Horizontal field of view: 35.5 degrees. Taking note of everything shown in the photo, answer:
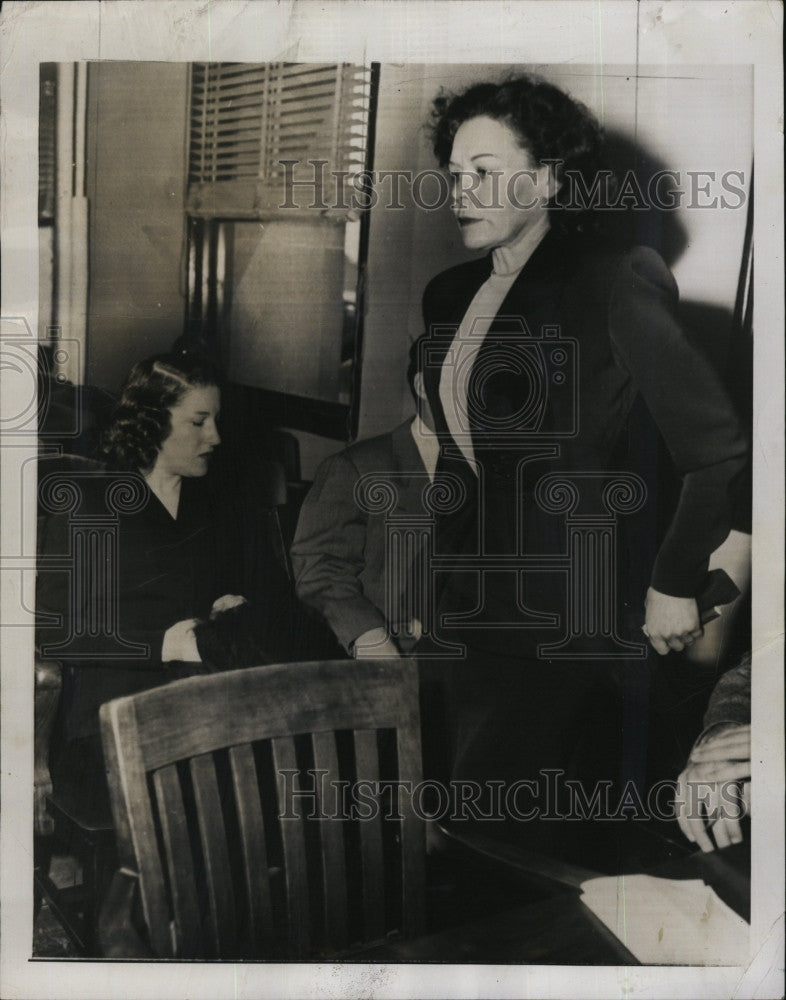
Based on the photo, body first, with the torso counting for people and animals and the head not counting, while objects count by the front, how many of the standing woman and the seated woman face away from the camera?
0

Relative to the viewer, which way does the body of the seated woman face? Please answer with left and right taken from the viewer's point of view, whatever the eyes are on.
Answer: facing the viewer and to the right of the viewer

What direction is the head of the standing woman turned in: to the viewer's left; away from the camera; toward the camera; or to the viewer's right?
to the viewer's left

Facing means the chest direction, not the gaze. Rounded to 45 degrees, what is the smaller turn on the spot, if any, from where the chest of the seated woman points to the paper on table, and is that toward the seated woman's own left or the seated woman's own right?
approximately 45° to the seated woman's own left
